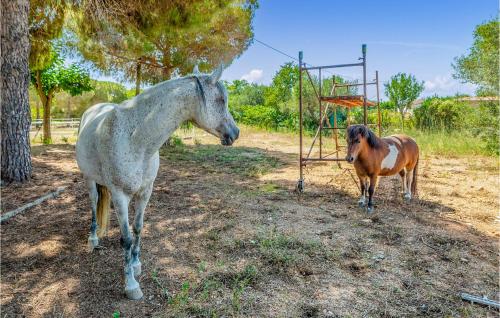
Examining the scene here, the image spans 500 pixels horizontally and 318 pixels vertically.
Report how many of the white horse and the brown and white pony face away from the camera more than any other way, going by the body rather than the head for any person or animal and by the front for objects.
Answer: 0

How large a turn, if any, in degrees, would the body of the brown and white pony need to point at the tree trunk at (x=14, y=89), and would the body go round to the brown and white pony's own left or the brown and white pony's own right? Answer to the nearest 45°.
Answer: approximately 45° to the brown and white pony's own right

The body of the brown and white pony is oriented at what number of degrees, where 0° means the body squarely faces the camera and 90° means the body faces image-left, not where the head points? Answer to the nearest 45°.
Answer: approximately 45°

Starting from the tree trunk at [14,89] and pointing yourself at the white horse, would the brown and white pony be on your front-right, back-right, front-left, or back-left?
front-left

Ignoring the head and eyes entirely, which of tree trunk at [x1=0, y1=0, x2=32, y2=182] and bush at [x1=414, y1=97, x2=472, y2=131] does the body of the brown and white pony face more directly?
the tree trunk

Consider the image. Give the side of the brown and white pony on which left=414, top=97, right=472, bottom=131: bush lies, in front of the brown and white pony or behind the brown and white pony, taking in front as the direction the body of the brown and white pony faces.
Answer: behind

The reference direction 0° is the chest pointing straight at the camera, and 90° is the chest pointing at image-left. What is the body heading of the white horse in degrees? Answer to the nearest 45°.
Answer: approximately 315°

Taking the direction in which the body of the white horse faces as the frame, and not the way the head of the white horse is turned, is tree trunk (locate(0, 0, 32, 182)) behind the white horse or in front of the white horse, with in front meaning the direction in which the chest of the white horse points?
behind
